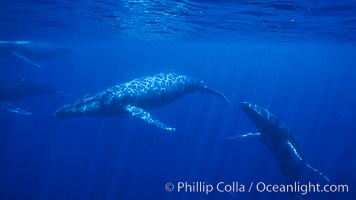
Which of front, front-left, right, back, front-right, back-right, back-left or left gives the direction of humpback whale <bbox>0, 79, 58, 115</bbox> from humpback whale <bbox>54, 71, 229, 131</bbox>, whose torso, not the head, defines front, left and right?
front-right

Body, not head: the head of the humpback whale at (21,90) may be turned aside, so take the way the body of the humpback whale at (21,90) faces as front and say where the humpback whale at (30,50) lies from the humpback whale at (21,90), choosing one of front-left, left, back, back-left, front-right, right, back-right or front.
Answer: right

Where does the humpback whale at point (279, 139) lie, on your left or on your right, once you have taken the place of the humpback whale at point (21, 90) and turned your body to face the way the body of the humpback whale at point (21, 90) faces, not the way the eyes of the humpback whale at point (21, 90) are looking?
on your left

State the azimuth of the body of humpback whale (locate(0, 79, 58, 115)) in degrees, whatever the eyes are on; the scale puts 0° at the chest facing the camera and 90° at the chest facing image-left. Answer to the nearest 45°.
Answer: approximately 90°

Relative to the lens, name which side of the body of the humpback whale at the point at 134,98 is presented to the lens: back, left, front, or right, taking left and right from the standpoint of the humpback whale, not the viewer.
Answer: left

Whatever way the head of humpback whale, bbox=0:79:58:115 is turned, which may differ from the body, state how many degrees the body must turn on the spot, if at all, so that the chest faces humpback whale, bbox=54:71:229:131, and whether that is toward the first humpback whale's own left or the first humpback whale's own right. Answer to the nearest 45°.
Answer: approximately 135° to the first humpback whale's own left

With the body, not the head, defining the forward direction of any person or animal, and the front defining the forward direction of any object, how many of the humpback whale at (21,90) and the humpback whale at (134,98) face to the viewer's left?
2

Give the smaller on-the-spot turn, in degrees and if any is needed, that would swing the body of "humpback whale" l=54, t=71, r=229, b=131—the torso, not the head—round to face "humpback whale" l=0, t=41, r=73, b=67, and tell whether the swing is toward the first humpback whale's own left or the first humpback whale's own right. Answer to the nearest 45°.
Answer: approximately 45° to the first humpback whale's own right

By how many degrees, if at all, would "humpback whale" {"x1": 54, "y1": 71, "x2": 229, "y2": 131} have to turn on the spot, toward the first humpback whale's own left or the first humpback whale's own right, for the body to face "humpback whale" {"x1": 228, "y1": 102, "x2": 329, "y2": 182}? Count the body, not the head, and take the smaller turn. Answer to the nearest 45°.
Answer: approximately 180°
